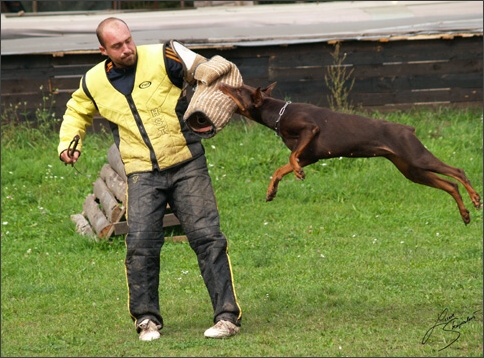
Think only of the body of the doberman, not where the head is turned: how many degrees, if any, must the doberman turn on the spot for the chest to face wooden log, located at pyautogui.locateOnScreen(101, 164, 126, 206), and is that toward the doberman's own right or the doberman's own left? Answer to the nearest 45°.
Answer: approximately 45° to the doberman's own right

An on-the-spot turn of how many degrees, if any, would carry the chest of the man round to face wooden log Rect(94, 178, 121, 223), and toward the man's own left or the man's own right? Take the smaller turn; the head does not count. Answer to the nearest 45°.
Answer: approximately 180°

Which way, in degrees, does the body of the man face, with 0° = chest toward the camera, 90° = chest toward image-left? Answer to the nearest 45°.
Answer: approximately 0°

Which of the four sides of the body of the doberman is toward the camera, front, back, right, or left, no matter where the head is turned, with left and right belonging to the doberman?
left

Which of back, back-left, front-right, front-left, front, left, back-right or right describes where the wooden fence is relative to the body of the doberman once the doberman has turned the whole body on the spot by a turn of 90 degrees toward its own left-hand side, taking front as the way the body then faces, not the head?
back

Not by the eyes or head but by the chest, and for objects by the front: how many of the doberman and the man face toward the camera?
1

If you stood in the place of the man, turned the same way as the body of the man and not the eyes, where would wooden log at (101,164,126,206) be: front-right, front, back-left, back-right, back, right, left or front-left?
back

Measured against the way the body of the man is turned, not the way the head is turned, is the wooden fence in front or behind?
behind

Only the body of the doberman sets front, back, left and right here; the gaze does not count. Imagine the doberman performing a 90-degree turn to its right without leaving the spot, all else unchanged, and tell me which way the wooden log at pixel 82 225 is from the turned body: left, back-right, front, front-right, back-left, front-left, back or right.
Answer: front-left

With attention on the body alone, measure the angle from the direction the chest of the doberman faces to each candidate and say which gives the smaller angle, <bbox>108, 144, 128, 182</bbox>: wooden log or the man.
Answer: the man

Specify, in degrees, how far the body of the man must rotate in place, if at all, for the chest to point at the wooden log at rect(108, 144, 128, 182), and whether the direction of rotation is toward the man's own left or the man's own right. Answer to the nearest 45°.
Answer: approximately 180°

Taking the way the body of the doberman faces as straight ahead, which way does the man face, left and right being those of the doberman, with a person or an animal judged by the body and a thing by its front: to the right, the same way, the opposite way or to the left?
to the left
